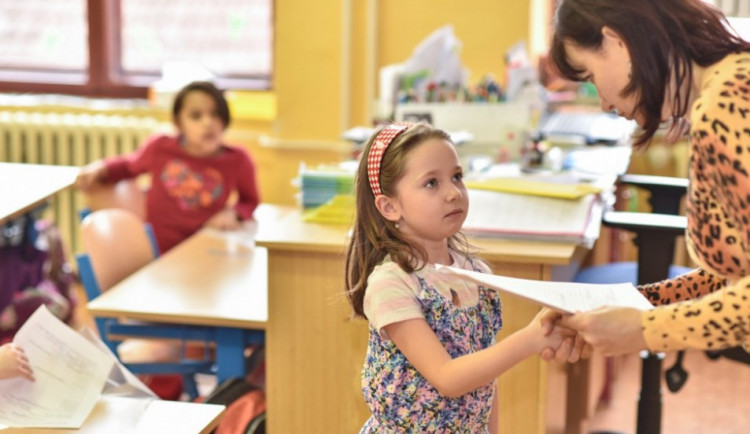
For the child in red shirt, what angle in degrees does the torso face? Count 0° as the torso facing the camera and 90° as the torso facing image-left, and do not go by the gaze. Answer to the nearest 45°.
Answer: approximately 0°

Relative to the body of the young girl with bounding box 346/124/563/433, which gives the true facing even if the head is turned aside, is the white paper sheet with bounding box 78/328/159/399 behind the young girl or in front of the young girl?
behind

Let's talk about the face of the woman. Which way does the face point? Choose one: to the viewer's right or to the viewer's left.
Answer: to the viewer's left

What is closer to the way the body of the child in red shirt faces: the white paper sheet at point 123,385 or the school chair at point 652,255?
the white paper sheet

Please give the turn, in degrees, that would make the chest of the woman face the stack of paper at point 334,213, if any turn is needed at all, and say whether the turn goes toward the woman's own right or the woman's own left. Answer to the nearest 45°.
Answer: approximately 45° to the woman's own right

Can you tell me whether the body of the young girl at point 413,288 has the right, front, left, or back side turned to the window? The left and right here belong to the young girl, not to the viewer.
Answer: back

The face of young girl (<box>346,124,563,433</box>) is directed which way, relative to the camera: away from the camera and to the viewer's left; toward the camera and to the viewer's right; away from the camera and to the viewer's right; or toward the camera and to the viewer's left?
toward the camera and to the viewer's right

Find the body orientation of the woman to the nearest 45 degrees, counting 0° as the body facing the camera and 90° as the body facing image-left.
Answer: approximately 90°

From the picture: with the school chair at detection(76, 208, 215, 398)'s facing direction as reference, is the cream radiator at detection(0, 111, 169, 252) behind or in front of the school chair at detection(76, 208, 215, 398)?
behind
